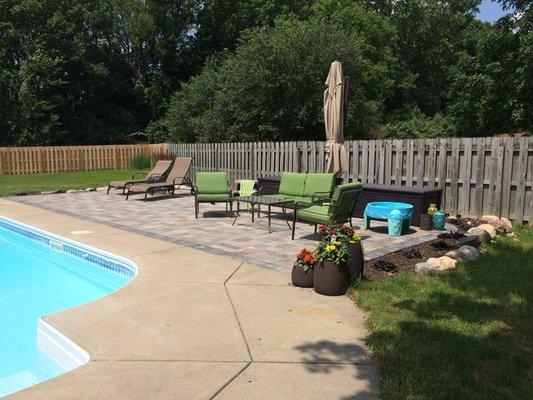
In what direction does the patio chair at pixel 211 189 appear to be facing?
toward the camera

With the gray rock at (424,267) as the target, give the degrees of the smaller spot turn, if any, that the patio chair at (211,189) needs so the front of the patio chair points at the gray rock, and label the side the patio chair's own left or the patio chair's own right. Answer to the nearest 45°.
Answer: approximately 45° to the patio chair's own left

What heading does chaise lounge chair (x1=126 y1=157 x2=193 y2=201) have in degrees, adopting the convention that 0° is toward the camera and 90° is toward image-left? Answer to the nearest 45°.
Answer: approximately 45°

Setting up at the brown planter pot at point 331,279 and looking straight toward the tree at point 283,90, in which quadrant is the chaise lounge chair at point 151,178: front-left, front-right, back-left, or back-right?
front-left

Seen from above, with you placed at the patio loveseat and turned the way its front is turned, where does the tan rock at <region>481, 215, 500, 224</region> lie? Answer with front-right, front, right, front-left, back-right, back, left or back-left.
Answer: back-left

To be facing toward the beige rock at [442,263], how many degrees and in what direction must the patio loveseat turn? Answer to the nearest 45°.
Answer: approximately 90° to its left

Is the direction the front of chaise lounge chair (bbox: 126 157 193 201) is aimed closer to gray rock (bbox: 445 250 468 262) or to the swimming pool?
the swimming pool

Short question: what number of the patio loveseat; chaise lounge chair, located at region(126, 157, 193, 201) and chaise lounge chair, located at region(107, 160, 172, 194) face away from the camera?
0

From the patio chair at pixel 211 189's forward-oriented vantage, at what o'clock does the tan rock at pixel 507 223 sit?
The tan rock is roughly at 10 o'clock from the patio chair.

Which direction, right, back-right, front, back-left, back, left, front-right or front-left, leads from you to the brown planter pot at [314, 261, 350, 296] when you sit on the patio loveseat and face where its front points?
front-left

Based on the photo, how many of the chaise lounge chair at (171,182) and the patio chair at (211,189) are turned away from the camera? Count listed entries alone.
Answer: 0

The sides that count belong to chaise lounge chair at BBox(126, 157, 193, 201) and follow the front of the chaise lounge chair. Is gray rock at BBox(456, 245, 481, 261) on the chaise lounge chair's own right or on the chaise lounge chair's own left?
on the chaise lounge chair's own left

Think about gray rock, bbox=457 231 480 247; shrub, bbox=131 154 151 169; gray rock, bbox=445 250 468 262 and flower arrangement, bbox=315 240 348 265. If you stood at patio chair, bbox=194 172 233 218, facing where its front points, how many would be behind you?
1

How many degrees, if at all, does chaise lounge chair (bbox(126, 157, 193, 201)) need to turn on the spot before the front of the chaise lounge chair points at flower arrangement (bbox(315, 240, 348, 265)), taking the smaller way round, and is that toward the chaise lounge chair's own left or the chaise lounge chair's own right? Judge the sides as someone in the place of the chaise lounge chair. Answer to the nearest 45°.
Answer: approximately 45° to the chaise lounge chair's own left

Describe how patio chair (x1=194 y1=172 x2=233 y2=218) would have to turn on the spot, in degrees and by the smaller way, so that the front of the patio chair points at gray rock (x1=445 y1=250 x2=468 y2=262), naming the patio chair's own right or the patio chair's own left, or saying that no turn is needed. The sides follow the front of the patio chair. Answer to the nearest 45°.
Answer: approximately 45° to the patio chair's own left

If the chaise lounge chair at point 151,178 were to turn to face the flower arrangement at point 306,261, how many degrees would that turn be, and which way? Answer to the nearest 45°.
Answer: approximately 45° to its left

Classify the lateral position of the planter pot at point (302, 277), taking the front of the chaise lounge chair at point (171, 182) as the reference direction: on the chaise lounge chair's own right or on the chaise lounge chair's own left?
on the chaise lounge chair's own left

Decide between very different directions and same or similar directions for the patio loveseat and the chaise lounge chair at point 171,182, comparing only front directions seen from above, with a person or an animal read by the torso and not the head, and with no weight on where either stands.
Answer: same or similar directions

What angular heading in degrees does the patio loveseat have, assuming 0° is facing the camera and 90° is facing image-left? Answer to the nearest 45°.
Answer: approximately 45°

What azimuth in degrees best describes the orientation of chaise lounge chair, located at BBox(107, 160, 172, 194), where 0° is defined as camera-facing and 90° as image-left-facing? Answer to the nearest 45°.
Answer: approximately 45°
